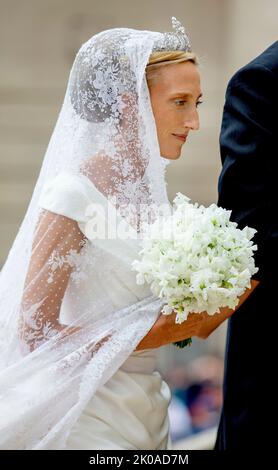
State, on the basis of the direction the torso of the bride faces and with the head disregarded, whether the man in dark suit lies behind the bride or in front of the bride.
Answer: in front

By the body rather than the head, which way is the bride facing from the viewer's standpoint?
to the viewer's right
